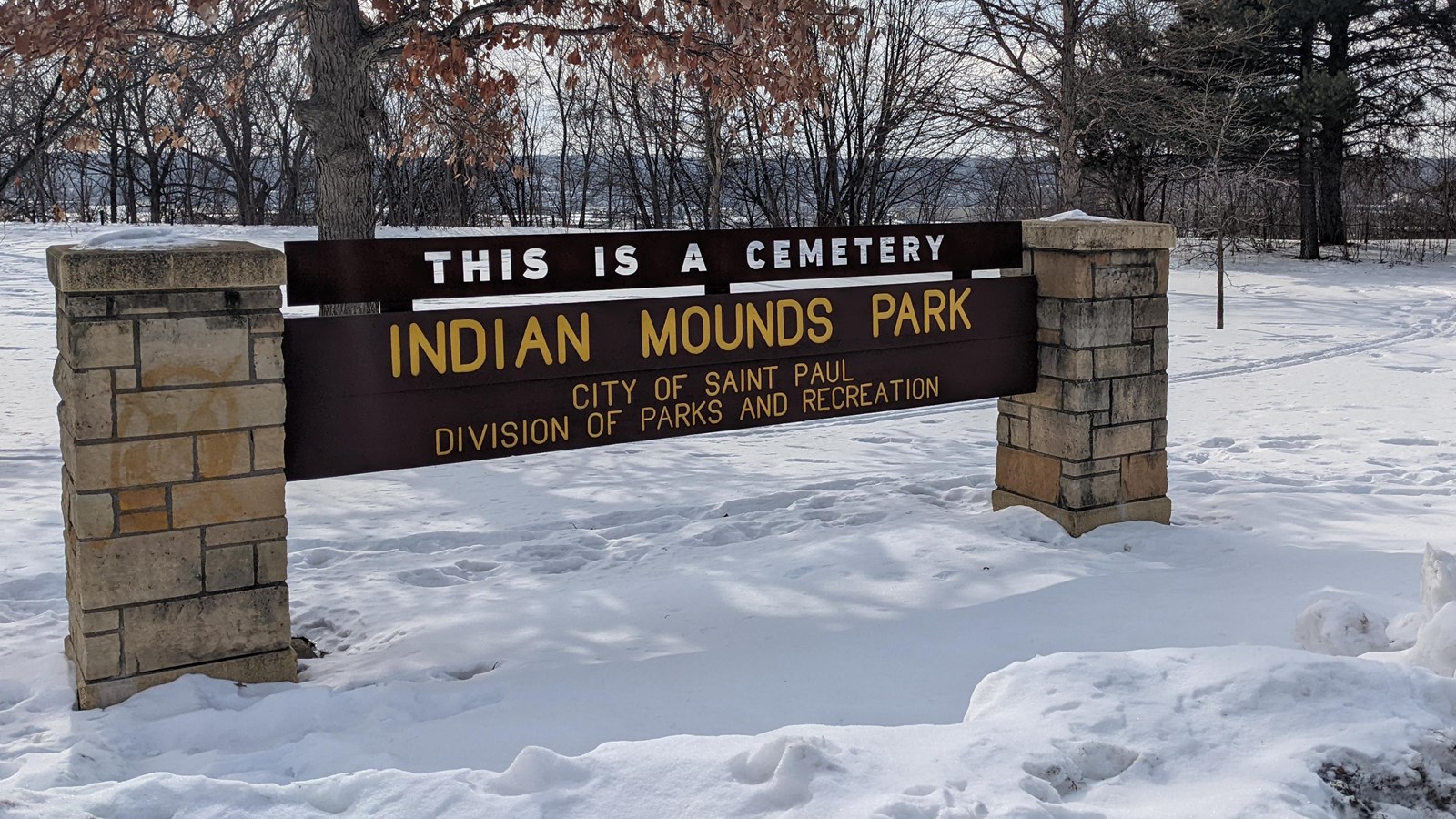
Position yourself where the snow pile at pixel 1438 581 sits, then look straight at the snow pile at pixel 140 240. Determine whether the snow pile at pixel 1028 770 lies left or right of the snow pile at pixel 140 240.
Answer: left

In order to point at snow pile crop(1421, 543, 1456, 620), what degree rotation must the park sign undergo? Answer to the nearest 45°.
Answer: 0° — it already faces it

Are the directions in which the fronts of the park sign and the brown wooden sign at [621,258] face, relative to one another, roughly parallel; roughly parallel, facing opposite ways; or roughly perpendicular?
roughly parallel

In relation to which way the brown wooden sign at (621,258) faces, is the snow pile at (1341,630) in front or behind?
in front

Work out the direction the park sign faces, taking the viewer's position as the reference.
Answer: facing the viewer and to the right of the viewer
